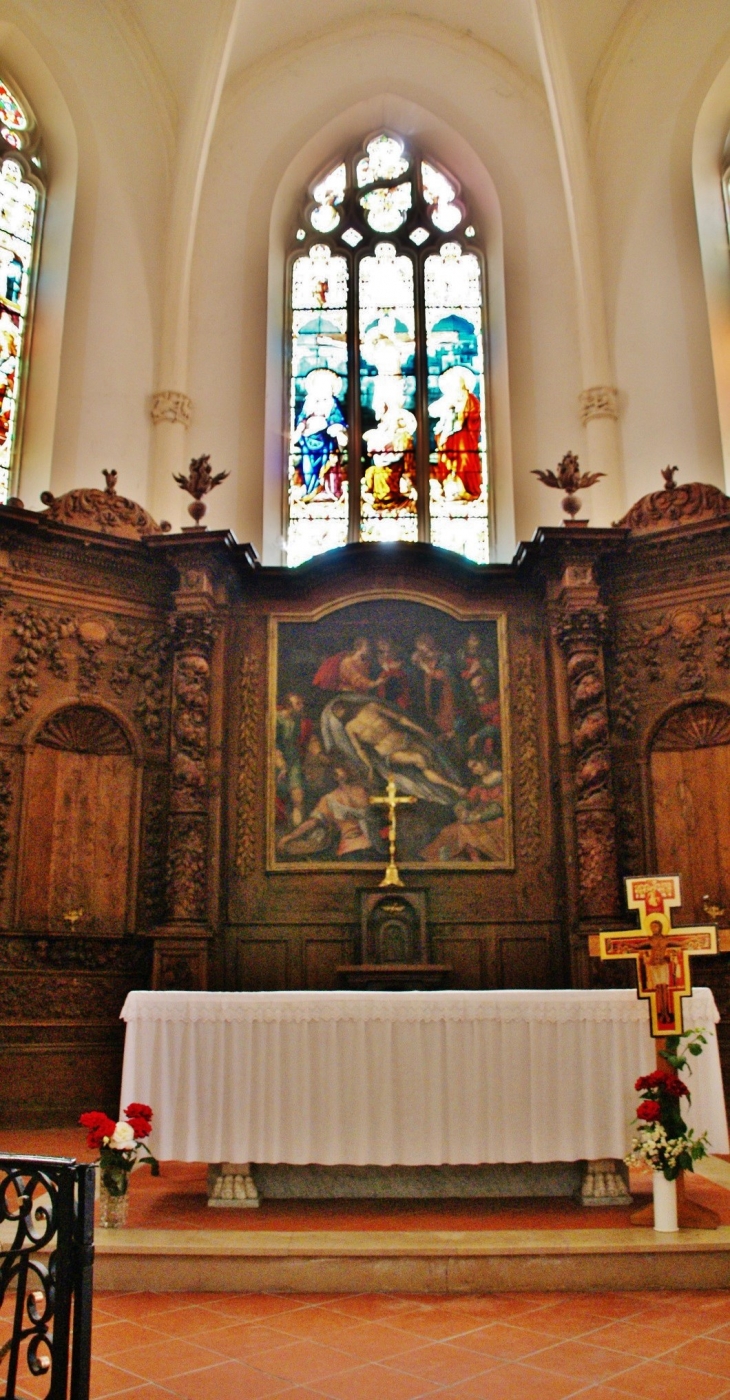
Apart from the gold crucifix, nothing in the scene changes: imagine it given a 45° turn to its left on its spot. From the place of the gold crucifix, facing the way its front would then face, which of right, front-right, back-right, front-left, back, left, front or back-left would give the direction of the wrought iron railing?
front-right

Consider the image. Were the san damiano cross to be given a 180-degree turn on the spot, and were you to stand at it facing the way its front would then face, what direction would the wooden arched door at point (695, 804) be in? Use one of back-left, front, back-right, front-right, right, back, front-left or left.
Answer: front

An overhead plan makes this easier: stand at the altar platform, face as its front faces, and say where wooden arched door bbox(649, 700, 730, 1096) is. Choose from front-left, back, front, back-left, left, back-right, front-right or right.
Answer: back-left

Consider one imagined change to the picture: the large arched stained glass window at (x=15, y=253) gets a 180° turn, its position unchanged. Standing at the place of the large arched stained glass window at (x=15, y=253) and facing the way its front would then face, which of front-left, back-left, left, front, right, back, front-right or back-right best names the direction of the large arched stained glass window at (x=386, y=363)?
back-right

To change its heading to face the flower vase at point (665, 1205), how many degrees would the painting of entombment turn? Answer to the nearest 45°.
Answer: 0° — it already faces it
